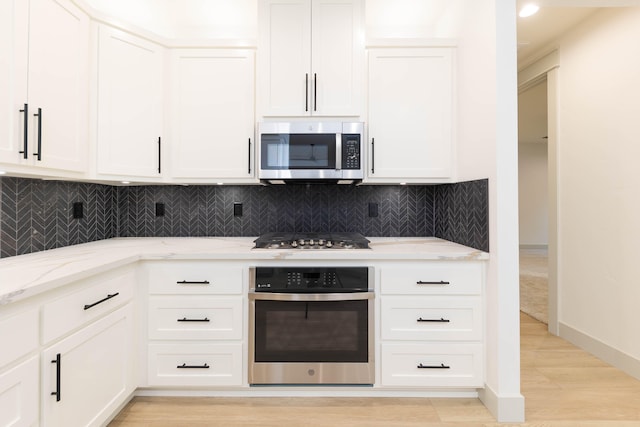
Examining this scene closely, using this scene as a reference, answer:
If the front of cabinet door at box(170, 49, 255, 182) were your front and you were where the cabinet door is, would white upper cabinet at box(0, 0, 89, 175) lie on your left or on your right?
on your right

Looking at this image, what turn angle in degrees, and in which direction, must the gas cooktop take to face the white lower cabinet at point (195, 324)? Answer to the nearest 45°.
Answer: approximately 90° to its right

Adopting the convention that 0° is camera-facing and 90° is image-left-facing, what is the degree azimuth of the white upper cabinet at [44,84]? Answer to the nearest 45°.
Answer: approximately 315°

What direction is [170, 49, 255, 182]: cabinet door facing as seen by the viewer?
toward the camera

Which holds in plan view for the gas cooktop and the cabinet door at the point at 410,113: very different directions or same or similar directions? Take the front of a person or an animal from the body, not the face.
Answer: same or similar directions

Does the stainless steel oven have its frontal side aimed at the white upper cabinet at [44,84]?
no

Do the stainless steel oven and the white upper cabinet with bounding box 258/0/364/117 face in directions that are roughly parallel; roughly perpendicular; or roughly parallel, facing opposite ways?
roughly parallel

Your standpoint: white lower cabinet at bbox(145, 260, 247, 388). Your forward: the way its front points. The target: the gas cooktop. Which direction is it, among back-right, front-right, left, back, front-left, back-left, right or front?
left

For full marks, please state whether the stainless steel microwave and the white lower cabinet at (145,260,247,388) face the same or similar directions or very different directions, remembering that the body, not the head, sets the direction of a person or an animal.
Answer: same or similar directions

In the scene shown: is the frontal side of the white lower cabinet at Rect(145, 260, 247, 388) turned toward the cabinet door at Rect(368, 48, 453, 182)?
no

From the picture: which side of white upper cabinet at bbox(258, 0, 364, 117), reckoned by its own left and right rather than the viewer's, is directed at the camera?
front

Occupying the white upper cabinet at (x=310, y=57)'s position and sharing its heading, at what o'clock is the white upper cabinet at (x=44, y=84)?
the white upper cabinet at (x=44, y=84) is roughly at 2 o'clock from the white upper cabinet at (x=310, y=57).

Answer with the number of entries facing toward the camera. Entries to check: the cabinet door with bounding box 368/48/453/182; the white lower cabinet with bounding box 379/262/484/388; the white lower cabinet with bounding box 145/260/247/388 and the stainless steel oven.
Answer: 4

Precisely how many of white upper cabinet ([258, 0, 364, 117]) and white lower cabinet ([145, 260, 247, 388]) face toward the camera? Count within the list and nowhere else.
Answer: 2

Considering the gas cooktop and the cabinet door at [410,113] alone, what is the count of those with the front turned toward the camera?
2

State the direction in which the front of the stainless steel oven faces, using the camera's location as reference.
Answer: facing the viewer
